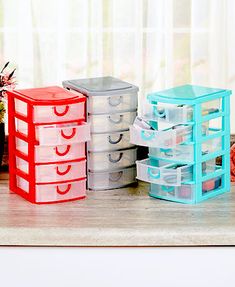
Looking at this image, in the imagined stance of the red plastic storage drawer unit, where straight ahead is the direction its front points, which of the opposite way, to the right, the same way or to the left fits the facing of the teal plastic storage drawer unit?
to the right

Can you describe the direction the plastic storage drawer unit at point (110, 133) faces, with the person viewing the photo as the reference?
facing the viewer and to the right of the viewer

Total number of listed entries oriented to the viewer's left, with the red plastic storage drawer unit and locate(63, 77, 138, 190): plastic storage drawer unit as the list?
0

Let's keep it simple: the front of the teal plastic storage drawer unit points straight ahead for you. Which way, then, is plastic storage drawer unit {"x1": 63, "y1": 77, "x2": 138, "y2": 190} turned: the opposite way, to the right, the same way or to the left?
to the left

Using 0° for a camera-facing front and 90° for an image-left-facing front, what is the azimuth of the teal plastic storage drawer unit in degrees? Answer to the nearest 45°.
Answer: approximately 45°
